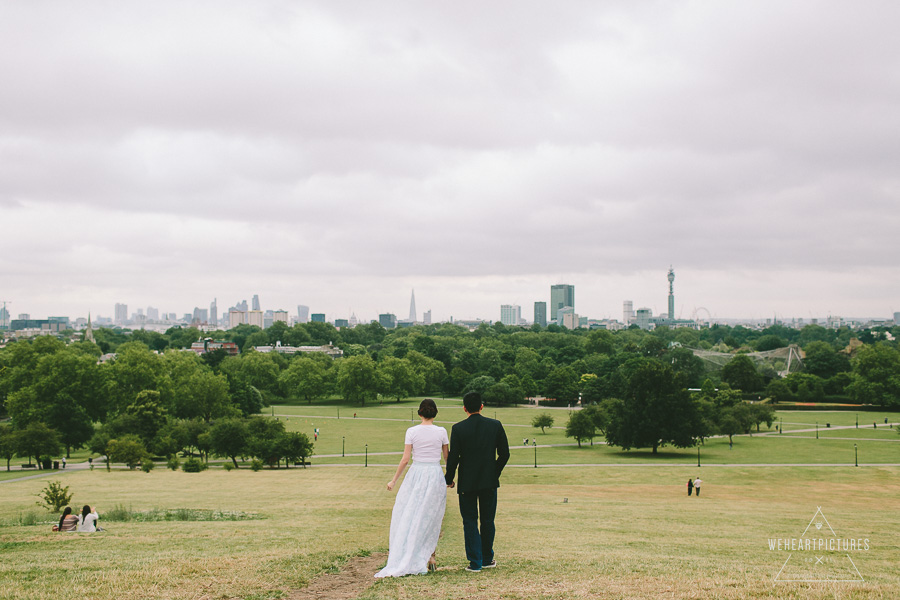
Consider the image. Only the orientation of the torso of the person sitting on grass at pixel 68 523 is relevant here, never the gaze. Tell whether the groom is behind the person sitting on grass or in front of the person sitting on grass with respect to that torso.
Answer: behind

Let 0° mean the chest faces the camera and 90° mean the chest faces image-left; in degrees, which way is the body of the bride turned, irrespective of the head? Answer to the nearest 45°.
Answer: approximately 180°

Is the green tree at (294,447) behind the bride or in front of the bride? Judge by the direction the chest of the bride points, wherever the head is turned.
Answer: in front

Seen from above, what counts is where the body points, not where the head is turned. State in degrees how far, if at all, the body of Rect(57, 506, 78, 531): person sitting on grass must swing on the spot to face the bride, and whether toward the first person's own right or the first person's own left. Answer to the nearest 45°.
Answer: approximately 180°

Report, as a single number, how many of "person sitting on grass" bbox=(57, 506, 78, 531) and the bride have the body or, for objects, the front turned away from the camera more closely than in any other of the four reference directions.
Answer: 2

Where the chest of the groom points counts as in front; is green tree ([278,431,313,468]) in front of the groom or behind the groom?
in front

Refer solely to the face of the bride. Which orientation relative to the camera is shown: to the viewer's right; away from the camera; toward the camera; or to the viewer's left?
away from the camera

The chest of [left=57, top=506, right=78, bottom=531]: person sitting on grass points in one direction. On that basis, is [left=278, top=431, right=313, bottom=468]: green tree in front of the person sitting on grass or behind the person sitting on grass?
in front

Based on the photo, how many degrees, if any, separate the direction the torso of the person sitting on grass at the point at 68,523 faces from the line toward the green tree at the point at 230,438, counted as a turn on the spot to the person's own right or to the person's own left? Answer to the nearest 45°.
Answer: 0° — they already face it

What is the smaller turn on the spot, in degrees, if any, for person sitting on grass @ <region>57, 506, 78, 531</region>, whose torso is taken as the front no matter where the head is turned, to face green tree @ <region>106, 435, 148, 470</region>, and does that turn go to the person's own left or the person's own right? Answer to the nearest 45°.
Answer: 0° — they already face it

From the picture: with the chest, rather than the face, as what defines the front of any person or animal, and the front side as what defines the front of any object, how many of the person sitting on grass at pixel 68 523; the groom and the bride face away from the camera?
3

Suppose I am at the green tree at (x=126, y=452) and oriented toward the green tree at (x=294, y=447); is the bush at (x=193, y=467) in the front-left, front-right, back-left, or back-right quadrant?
front-right

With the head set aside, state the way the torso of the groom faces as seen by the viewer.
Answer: away from the camera

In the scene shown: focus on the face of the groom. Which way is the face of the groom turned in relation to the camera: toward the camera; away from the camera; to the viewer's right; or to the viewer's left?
away from the camera

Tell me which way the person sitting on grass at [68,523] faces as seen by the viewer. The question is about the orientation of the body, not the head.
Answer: away from the camera
